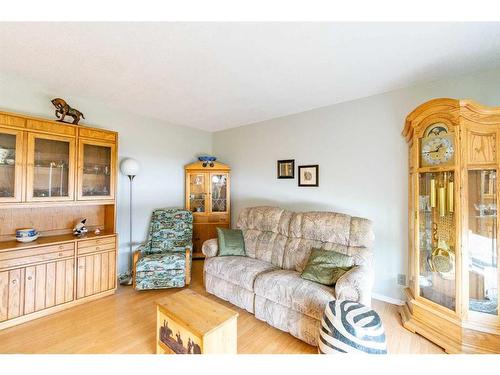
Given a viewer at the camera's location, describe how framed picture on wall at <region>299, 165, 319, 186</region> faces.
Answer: facing the viewer and to the left of the viewer

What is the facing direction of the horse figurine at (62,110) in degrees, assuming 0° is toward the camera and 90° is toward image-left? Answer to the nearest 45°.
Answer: approximately 90°

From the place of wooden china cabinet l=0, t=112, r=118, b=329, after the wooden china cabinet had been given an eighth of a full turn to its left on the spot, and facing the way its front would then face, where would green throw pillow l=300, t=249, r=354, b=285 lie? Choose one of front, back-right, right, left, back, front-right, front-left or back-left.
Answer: front-right

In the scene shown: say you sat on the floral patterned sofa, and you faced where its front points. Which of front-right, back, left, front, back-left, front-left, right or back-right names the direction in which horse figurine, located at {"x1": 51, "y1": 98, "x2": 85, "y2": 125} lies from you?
front-right

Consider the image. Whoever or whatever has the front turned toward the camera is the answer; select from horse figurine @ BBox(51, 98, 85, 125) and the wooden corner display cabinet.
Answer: the wooden corner display cabinet

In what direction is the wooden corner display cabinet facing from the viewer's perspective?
toward the camera

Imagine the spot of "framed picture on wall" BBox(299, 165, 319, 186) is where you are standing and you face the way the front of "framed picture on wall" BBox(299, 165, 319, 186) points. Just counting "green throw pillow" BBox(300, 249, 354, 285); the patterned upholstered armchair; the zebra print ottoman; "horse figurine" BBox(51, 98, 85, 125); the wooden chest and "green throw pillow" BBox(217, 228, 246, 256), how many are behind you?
0

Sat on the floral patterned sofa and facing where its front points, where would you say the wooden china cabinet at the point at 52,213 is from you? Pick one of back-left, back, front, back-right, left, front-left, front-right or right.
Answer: front-right

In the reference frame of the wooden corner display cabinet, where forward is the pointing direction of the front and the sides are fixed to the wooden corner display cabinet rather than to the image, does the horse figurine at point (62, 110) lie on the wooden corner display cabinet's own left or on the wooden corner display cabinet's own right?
on the wooden corner display cabinet's own right

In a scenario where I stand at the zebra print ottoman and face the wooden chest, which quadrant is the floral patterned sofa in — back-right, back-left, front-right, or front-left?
front-right

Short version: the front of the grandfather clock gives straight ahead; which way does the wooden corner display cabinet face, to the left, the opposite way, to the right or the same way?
to the left

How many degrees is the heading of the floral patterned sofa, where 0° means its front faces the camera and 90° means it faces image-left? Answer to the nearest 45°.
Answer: approximately 45°

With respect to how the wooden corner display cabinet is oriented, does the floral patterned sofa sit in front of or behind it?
in front

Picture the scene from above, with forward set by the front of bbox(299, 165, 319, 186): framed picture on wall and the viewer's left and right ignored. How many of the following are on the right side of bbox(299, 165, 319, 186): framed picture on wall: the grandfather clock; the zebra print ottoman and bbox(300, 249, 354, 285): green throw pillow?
0

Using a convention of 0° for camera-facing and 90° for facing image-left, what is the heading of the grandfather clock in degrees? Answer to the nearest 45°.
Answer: approximately 45°

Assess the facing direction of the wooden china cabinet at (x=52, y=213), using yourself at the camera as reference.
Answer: facing the viewer and to the right of the viewer

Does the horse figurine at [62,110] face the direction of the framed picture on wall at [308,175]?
no

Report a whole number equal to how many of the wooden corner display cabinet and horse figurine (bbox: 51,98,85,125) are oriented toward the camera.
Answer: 1
